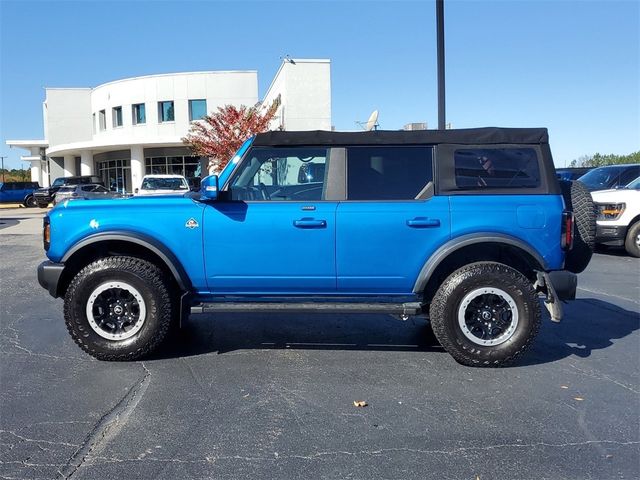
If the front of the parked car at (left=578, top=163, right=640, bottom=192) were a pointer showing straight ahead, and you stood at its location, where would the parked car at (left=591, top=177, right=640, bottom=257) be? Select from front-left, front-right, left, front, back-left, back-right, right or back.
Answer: front-left

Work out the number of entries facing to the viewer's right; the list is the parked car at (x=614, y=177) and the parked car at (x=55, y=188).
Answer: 0

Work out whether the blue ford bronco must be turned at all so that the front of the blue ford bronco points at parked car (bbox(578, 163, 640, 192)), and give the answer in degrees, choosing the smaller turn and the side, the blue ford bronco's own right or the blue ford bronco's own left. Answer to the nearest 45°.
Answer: approximately 135° to the blue ford bronco's own right

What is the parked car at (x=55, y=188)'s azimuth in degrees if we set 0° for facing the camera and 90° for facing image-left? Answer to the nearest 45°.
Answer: approximately 45°

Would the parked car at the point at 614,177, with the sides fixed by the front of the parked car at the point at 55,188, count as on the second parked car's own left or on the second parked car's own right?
on the second parked car's own left

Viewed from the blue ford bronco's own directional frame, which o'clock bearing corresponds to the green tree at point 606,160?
The green tree is roughly at 4 o'clock from the blue ford bronco.

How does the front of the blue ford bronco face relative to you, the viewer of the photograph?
facing to the left of the viewer

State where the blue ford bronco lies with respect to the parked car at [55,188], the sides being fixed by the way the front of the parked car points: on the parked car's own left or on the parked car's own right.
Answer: on the parked car's own left

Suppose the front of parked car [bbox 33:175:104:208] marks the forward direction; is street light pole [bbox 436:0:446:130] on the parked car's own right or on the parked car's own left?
on the parked car's own left

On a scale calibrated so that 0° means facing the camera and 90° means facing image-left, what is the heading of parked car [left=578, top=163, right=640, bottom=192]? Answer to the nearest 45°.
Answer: approximately 45°
